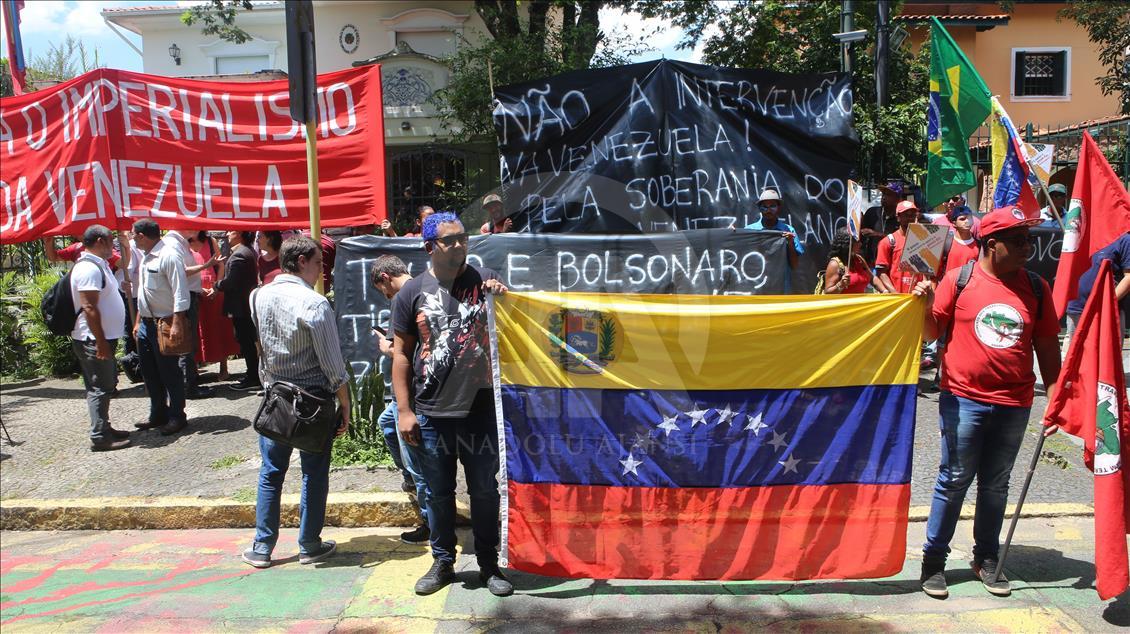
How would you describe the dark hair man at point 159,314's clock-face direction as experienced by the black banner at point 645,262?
The dark hair man is roughly at 3 o'clock from the black banner.

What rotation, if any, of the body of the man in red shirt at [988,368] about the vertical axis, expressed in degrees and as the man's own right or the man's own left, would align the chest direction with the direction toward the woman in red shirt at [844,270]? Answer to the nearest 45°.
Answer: approximately 180°

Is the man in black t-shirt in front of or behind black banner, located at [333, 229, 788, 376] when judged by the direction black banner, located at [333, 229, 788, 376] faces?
in front

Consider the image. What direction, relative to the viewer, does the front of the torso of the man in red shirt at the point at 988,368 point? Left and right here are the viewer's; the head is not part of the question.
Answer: facing the viewer

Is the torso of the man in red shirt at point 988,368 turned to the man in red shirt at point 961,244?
no

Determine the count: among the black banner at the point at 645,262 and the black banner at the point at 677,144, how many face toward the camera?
2

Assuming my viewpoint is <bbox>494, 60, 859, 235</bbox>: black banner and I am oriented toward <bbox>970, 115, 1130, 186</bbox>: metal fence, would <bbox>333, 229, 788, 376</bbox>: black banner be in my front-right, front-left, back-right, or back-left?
back-right

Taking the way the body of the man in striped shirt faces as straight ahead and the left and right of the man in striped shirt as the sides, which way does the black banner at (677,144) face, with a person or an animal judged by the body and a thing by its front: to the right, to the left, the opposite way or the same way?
the opposite way

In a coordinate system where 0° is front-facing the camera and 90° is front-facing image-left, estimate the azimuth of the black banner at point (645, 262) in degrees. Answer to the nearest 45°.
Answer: approximately 0°

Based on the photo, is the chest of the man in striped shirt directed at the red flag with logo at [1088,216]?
no

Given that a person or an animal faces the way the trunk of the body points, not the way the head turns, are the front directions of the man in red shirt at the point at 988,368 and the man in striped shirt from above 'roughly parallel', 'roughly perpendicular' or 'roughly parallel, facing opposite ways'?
roughly parallel, facing opposite ways

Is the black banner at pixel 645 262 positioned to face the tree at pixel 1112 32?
no

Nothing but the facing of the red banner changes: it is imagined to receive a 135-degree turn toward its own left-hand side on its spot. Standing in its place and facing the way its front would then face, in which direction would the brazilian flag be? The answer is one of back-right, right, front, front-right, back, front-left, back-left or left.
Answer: right

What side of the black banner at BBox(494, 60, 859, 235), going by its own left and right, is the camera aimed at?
front

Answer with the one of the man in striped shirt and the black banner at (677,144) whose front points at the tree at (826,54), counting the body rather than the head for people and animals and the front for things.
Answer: the man in striped shirt

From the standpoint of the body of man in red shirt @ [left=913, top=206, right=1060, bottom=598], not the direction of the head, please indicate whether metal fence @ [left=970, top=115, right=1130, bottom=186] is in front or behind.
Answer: behind

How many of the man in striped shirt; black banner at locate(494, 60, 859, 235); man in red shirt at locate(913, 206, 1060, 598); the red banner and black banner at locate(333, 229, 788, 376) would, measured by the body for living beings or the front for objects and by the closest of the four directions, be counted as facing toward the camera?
4
